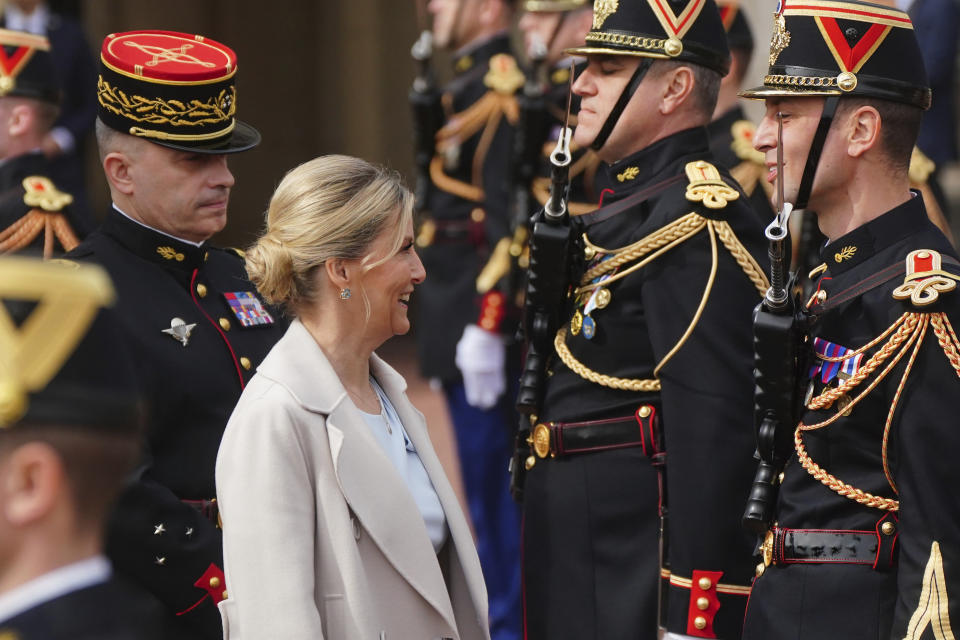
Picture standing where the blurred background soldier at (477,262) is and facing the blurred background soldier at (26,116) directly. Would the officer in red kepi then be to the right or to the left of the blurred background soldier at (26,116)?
left

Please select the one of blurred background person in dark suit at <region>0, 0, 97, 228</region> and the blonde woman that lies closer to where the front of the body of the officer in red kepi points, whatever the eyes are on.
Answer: the blonde woman

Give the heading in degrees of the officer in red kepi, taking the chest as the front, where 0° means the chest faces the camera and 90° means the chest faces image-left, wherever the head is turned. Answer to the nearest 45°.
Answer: approximately 315°

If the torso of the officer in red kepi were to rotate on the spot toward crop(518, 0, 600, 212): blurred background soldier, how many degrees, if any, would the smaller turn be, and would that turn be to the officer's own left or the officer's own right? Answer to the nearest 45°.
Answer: approximately 90° to the officer's own left

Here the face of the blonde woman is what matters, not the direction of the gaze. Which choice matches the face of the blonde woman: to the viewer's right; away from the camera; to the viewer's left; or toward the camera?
to the viewer's right
